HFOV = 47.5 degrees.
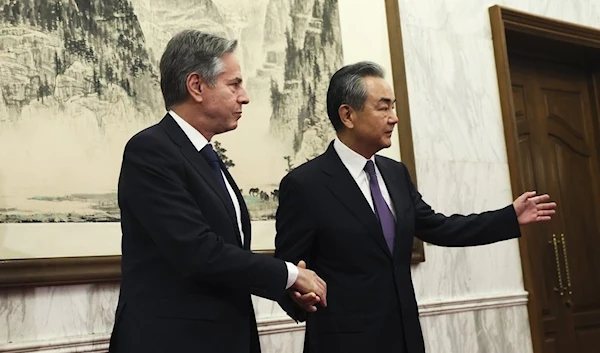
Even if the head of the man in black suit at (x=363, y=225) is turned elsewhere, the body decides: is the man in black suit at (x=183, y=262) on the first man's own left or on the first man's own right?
on the first man's own right

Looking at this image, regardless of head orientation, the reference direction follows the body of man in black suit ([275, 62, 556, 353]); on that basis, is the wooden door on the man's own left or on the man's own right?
on the man's own left

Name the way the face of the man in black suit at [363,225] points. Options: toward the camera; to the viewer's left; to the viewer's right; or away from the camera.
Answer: to the viewer's right

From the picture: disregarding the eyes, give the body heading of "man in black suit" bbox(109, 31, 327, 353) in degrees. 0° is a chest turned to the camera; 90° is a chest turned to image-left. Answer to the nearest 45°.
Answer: approximately 270°

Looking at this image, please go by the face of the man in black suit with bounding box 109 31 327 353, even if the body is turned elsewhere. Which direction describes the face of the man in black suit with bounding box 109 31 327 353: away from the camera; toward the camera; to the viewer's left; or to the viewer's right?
to the viewer's right
